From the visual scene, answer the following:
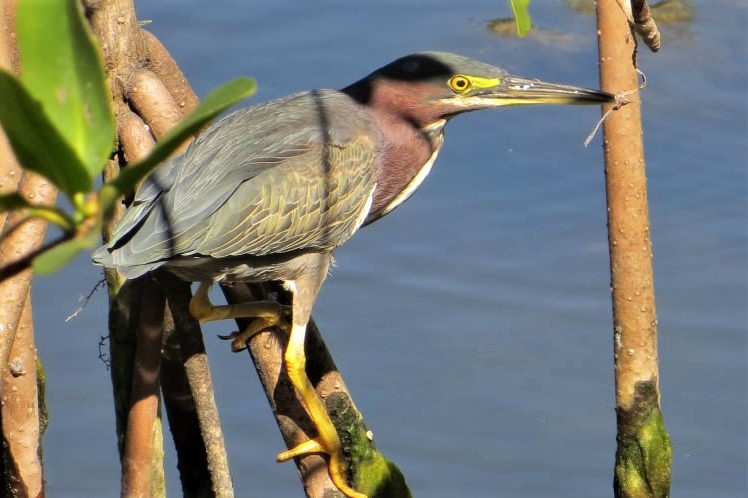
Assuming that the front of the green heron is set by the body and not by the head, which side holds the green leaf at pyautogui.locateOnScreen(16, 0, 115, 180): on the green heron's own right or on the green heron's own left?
on the green heron's own right

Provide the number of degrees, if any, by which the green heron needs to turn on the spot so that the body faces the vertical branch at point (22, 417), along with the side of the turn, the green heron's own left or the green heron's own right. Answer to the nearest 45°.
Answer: approximately 180°

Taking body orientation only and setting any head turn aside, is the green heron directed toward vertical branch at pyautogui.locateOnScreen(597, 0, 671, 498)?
yes

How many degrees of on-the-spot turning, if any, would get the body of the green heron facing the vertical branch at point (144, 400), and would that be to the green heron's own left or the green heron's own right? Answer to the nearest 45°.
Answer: approximately 180°

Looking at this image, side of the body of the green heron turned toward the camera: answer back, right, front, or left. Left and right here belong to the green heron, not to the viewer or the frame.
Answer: right
